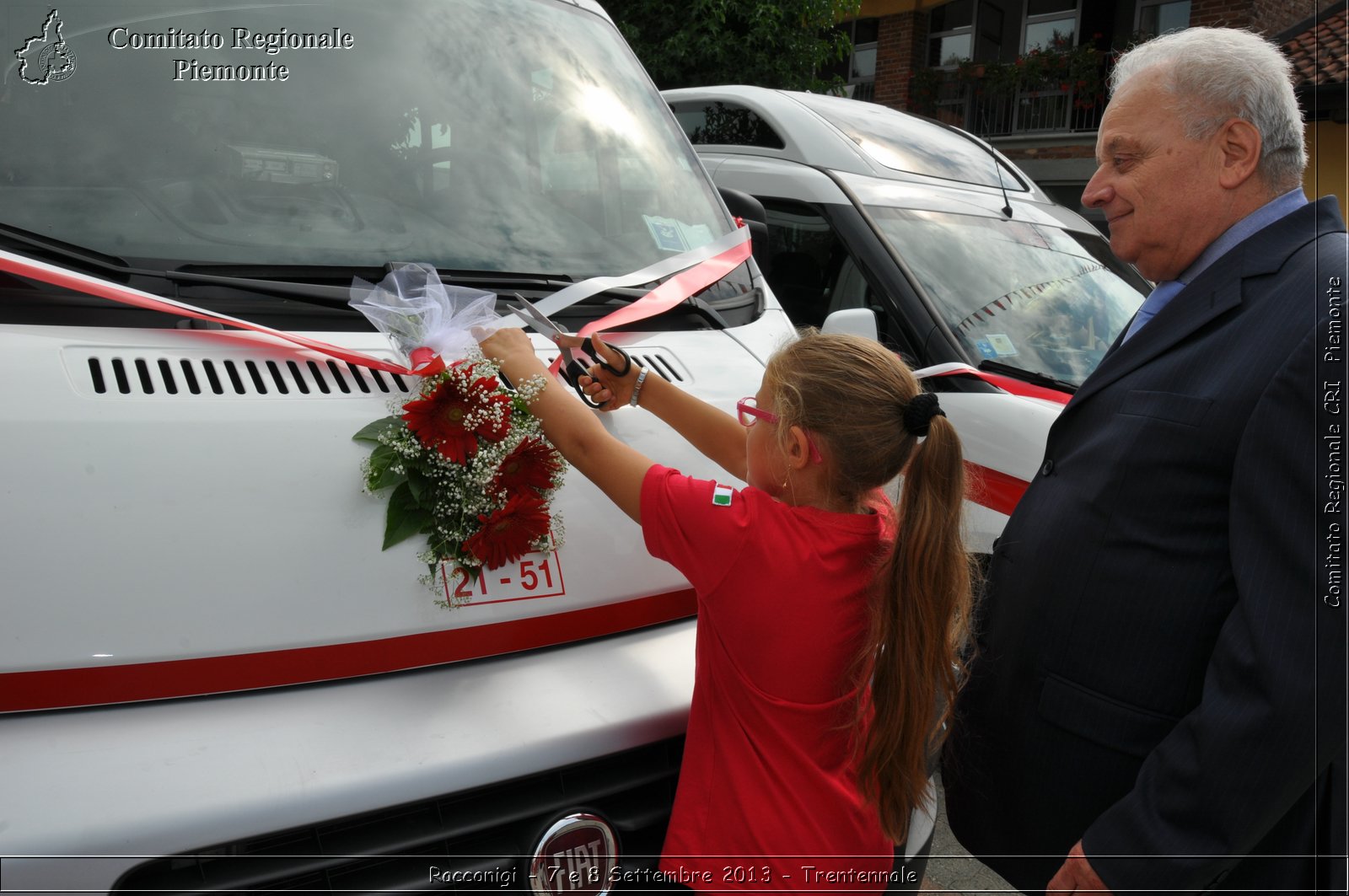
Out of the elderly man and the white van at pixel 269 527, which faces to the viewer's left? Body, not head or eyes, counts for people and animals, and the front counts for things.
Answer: the elderly man

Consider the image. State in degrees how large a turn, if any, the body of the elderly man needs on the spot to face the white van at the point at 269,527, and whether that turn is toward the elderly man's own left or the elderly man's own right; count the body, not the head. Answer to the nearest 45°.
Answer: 0° — they already face it

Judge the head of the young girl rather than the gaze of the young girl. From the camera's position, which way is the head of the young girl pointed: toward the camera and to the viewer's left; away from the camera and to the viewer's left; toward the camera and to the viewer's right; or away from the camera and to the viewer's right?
away from the camera and to the viewer's left

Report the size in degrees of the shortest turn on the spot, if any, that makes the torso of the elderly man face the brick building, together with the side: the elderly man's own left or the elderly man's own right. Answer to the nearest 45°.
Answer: approximately 90° to the elderly man's own right

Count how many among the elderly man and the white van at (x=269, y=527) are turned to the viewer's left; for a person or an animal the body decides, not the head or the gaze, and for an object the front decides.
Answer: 1

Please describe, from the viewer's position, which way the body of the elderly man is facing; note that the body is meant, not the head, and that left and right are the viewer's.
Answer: facing to the left of the viewer

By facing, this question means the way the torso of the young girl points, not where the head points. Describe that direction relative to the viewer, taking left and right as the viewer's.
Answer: facing away from the viewer and to the left of the viewer

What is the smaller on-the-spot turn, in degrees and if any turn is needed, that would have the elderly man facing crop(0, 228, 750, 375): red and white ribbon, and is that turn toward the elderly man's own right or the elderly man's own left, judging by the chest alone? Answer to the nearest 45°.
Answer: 0° — they already face it

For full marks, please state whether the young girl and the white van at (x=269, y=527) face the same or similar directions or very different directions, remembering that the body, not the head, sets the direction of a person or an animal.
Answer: very different directions

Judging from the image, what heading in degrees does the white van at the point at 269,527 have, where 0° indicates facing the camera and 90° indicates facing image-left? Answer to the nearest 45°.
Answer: approximately 315°
